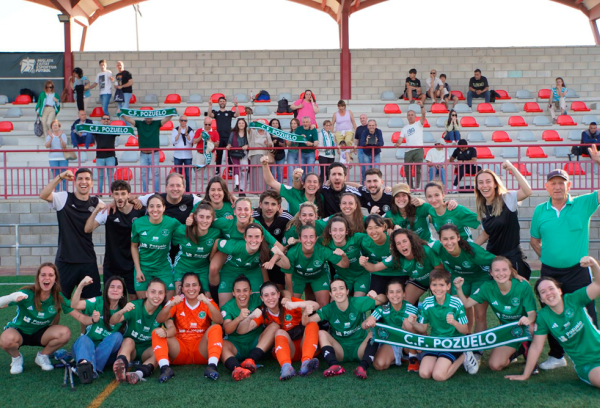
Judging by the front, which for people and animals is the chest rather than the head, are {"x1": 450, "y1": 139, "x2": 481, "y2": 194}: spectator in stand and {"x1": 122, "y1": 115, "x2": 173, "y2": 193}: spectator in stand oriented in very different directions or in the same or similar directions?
same or similar directions

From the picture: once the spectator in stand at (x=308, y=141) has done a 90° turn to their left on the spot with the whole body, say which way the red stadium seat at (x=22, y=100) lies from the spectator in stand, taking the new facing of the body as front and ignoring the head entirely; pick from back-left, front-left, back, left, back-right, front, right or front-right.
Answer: back-left

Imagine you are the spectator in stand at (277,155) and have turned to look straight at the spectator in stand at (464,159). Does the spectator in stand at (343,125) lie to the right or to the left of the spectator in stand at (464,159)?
left

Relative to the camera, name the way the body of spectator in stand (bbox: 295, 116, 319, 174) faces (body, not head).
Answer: toward the camera

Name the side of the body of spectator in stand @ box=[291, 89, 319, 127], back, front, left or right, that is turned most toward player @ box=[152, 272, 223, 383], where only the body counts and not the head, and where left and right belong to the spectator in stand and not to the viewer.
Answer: front

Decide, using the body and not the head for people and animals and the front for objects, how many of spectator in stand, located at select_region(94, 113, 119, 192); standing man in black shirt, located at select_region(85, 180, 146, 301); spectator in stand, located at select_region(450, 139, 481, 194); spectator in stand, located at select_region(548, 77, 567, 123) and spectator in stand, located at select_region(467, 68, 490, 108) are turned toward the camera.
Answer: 5

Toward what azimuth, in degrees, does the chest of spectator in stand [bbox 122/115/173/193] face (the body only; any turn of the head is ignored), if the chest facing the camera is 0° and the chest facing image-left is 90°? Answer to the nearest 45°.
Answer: approximately 0°

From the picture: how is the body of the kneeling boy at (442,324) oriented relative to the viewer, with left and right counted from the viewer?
facing the viewer

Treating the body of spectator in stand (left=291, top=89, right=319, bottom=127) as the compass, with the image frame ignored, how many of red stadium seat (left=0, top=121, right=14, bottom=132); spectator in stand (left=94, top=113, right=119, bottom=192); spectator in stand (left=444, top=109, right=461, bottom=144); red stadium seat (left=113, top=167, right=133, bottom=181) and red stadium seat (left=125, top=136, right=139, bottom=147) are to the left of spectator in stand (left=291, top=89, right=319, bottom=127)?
1

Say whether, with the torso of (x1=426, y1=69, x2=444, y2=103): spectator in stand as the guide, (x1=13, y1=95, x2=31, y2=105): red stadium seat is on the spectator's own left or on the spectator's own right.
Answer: on the spectator's own right

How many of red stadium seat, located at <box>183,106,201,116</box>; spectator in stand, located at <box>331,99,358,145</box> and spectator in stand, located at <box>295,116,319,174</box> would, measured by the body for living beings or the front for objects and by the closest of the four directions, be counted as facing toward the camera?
3

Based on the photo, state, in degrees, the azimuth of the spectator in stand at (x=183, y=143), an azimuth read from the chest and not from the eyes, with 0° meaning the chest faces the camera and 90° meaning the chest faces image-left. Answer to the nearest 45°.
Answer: approximately 0°
